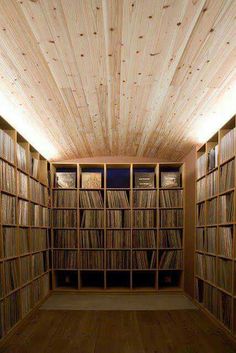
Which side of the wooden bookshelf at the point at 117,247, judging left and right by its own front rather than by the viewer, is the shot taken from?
front

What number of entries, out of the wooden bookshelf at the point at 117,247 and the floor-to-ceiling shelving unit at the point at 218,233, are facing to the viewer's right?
0

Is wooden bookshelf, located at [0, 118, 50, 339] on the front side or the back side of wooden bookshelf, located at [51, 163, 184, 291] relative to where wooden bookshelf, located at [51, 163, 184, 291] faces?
on the front side

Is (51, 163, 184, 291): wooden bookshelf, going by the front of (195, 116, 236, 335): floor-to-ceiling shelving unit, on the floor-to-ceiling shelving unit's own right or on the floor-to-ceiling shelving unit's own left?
on the floor-to-ceiling shelving unit's own right

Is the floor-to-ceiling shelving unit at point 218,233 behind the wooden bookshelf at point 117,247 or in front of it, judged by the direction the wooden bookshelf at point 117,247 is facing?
in front

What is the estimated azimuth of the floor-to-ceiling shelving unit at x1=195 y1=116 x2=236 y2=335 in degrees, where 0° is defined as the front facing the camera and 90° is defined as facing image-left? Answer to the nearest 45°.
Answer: approximately 45°
